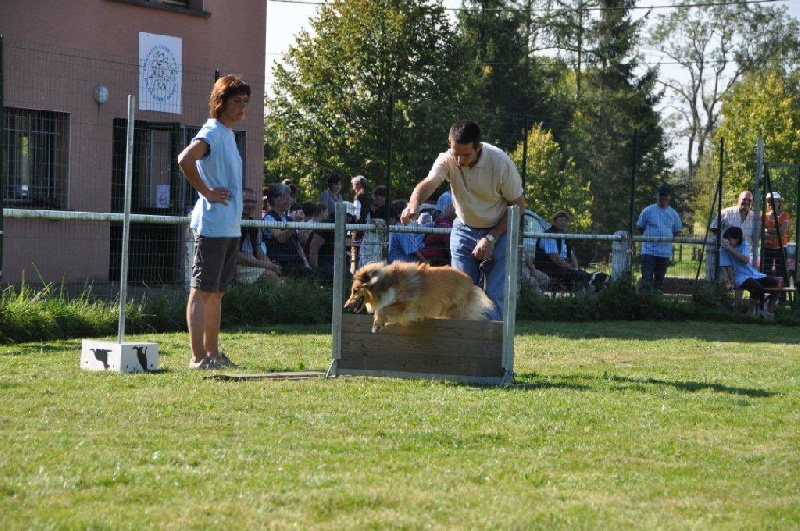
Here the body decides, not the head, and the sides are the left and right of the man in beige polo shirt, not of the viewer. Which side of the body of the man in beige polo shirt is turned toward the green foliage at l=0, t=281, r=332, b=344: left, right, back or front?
right

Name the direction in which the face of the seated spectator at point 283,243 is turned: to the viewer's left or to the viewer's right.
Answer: to the viewer's right

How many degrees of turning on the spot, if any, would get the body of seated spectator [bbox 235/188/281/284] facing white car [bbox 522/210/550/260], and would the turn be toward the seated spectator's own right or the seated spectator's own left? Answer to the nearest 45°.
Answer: approximately 90° to the seated spectator's own left

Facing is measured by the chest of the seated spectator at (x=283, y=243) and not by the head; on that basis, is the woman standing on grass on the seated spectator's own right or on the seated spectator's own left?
on the seated spectator's own right

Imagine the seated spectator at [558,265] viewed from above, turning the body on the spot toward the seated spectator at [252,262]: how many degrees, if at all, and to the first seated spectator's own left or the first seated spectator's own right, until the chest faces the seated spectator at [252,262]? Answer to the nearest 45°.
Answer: approximately 90° to the first seated spectator's own right
